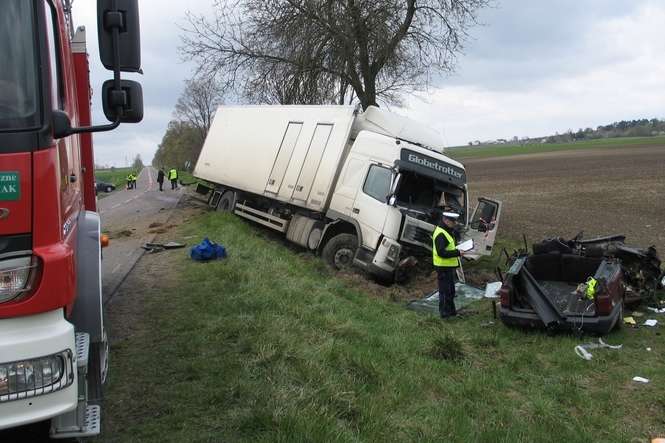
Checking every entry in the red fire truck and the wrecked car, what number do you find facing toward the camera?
1

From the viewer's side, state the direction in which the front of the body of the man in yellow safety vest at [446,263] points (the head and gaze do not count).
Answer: to the viewer's right

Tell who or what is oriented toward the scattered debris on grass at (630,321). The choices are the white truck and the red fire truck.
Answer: the white truck

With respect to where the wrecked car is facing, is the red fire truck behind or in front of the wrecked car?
behind

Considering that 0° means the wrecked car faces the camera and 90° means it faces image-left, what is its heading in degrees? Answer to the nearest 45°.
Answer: approximately 225°

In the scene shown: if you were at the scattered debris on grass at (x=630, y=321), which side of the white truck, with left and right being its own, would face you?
front

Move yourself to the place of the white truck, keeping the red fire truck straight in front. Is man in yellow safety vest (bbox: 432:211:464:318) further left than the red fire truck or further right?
left

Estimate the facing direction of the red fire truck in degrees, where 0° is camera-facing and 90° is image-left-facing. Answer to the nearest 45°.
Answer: approximately 0°

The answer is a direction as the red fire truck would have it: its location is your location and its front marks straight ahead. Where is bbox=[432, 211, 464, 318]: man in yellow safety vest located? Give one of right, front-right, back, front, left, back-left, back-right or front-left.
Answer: back-left

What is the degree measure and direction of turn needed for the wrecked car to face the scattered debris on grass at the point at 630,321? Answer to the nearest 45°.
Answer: approximately 45° to its right

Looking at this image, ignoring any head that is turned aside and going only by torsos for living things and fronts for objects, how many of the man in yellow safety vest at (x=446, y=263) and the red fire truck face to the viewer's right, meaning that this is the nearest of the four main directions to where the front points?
1

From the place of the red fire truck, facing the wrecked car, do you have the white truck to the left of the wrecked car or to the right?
left
